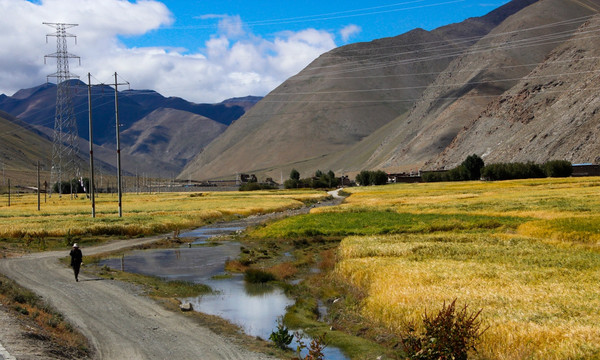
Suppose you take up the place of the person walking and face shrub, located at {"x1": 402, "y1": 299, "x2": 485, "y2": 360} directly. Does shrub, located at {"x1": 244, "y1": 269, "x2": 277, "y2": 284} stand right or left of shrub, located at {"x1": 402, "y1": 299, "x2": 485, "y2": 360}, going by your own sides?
left

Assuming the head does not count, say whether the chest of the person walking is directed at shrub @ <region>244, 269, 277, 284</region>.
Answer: no

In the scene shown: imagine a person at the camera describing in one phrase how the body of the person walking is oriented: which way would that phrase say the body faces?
toward the camera
